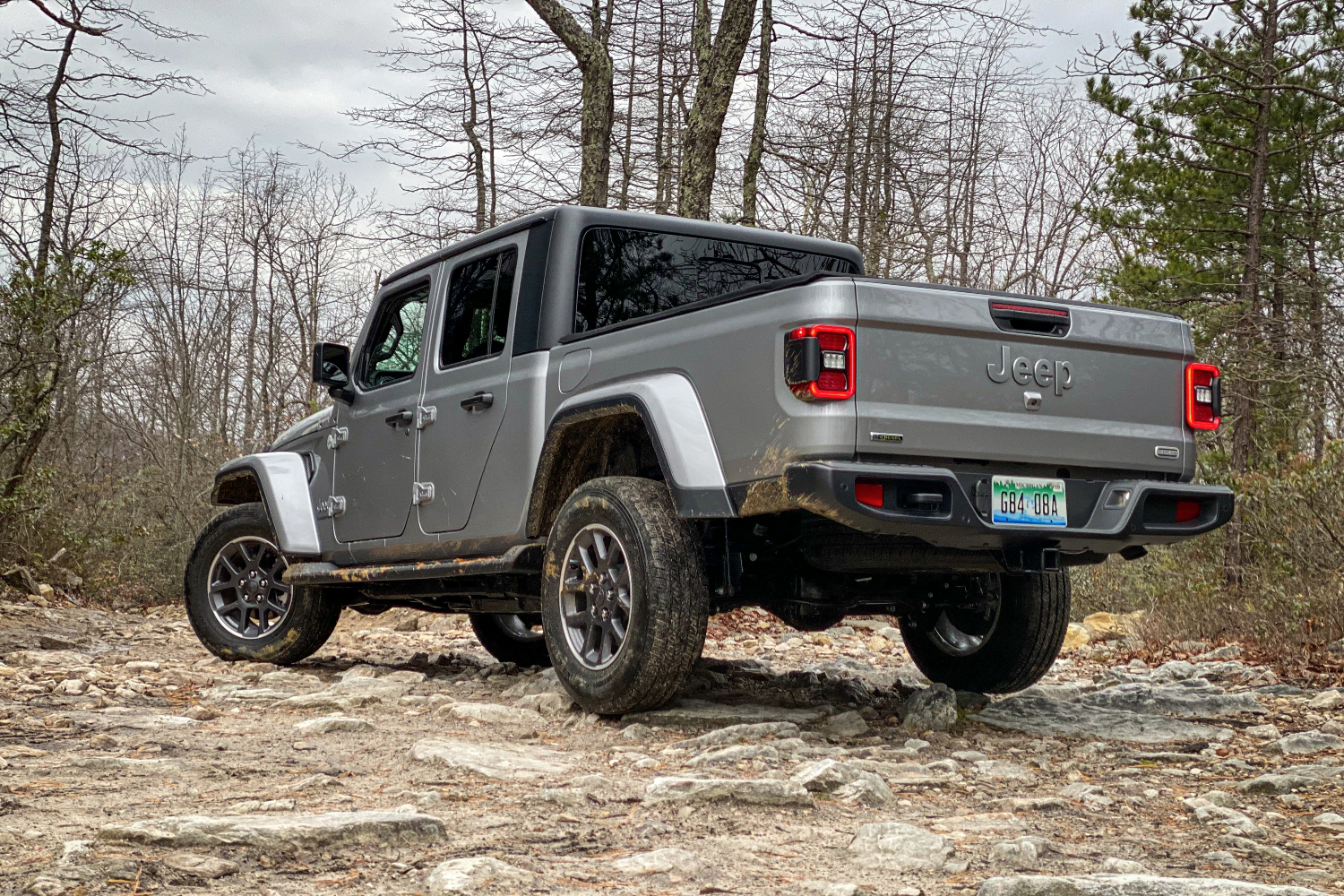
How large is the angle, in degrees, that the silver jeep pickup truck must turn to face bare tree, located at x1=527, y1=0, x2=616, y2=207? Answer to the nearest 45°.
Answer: approximately 45° to its right

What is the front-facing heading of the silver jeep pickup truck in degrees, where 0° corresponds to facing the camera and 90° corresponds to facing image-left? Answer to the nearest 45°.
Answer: approximately 135°
